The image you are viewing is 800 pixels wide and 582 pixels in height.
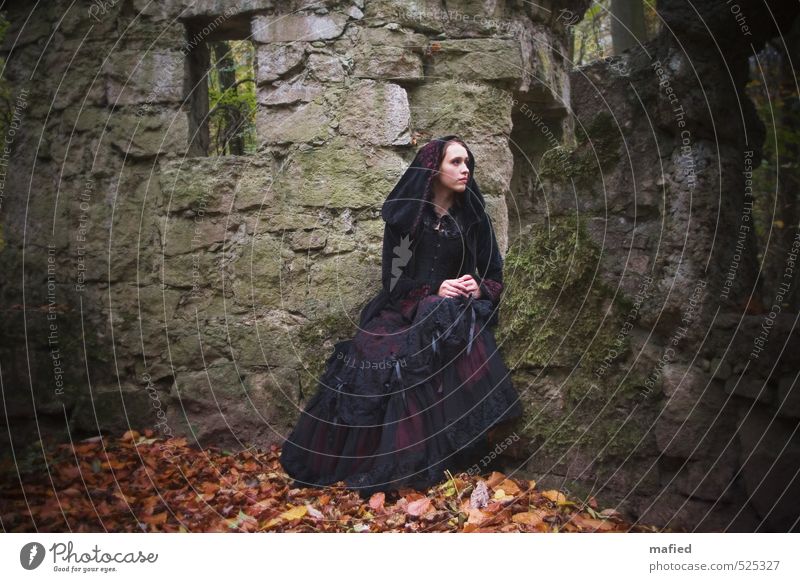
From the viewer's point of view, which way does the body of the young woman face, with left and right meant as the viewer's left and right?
facing the viewer and to the right of the viewer

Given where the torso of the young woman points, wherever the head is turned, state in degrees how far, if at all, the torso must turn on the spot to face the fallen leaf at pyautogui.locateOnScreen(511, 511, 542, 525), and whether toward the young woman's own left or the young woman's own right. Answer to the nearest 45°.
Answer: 0° — they already face it

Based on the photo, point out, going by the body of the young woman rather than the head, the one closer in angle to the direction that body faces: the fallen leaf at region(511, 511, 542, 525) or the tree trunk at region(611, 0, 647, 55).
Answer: the fallen leaf

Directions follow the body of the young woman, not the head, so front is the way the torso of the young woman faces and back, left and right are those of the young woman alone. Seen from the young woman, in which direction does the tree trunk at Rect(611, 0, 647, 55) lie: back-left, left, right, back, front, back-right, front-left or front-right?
left

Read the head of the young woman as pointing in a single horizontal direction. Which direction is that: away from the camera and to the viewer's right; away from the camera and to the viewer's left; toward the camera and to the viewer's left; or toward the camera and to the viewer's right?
toward the camera and to the viewer's right
